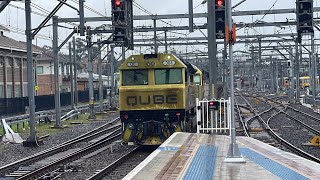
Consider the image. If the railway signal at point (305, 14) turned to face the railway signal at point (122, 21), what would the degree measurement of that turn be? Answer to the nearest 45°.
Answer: approximately 90° to its right

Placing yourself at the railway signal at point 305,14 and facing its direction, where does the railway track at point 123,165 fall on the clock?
The railway track is roughly at 1 o'clock from the railway signal.

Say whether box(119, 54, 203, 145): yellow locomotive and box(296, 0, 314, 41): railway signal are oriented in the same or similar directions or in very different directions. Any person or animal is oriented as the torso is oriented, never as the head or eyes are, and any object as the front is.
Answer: same or similar directions

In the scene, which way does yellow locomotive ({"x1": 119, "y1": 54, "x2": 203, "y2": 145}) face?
toward the camera

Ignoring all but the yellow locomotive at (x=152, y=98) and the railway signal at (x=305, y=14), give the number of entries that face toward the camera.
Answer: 2

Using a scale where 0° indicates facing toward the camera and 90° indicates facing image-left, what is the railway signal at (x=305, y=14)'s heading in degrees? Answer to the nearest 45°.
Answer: approximately 0°

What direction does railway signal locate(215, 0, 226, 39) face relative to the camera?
toward the camera

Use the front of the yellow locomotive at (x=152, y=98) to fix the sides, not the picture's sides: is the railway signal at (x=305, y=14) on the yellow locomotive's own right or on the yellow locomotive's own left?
on the yellow locomotive's own left
